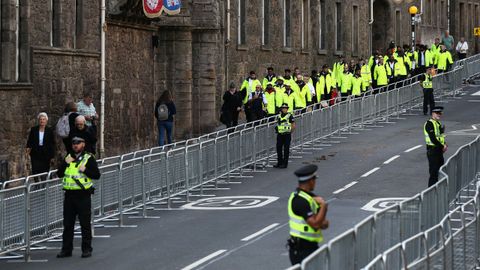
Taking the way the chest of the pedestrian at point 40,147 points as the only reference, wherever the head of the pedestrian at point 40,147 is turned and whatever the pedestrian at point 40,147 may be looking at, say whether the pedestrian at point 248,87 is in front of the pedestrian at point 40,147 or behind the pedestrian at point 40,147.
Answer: behind

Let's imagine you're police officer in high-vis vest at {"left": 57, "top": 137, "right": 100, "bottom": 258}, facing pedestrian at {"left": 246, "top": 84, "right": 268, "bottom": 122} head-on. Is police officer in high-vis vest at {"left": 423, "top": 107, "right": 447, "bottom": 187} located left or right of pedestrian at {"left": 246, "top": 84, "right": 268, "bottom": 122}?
right

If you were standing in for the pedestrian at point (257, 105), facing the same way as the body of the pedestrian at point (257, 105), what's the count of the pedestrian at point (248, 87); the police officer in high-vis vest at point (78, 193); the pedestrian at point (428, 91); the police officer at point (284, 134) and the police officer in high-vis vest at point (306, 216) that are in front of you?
3

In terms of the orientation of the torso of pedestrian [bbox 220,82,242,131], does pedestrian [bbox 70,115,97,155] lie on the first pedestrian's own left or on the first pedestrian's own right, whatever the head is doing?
on the first pedestrian's own right

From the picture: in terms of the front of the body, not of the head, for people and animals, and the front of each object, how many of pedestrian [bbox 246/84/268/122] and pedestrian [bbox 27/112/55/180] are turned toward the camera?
2

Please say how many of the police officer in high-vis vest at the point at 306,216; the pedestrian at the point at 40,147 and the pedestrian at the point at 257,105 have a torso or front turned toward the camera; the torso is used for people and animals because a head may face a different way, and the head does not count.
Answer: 2

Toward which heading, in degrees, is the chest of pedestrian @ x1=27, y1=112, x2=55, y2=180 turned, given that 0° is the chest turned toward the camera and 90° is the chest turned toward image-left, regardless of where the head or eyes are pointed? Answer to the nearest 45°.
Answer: approximately 0°

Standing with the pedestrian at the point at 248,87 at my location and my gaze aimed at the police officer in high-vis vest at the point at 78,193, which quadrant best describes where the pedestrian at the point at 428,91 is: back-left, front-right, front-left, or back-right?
back-left

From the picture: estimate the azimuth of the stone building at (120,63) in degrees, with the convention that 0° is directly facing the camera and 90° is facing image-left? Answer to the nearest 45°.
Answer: approximately 315°

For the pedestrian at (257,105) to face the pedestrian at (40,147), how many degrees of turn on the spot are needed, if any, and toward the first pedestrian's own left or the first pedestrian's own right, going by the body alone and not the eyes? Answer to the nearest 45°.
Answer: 0° — they already face them
